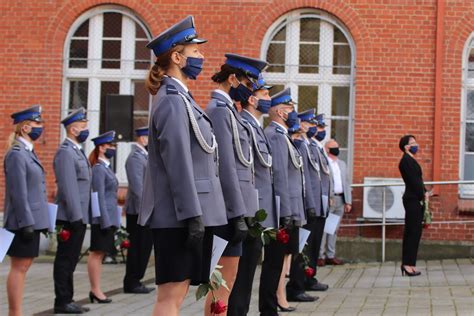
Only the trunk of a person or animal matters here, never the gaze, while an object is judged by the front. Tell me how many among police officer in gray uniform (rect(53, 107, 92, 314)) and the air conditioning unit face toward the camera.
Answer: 1

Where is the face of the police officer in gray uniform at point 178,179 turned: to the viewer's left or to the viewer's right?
to the viewer's right

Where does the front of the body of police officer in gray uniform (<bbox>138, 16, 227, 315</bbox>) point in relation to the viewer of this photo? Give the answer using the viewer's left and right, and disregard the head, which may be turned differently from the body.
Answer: facing to the right of the viewer

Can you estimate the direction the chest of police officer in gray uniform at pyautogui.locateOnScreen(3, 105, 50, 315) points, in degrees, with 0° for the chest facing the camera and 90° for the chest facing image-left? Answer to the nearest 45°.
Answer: approximately 270°
